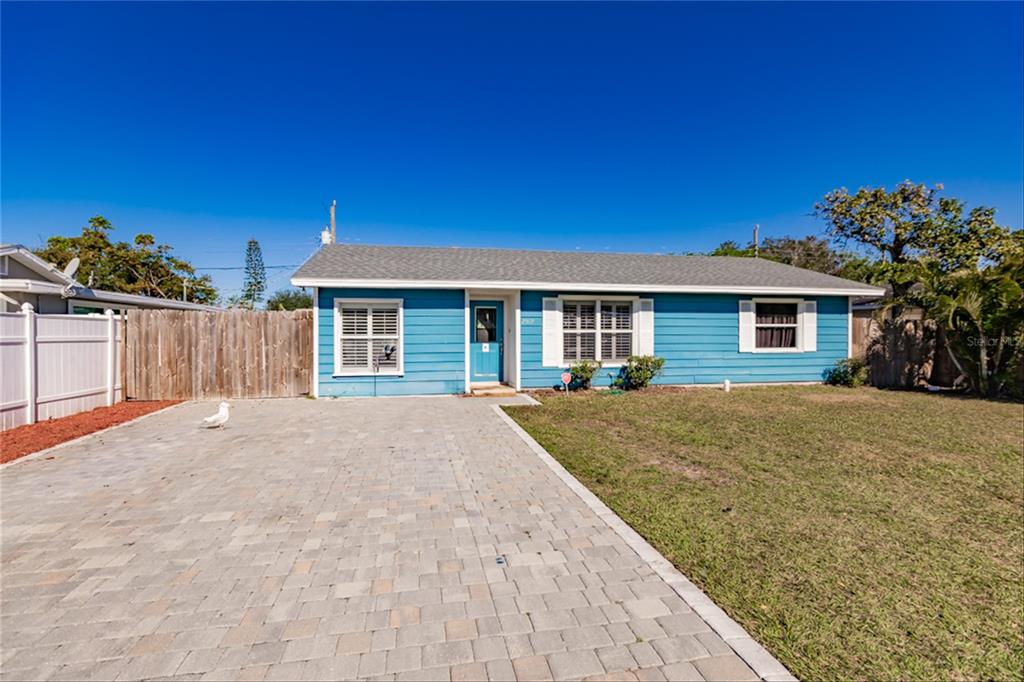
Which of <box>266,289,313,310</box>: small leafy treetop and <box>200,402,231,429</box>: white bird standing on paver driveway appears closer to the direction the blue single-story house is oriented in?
the white bird standing on paver driveway

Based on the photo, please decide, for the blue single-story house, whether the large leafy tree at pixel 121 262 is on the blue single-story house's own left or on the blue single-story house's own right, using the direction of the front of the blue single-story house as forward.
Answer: on the blue single-story house's own right

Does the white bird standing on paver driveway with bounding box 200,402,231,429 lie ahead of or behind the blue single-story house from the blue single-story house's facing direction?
ahead

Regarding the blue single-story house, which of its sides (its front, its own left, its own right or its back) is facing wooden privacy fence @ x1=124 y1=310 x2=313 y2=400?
right

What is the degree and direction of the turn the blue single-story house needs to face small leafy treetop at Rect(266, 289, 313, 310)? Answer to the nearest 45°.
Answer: approximately 135° to its right

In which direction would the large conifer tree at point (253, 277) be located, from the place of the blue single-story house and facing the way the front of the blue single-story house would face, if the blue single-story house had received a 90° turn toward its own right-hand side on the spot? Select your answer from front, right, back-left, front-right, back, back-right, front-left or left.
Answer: front-right

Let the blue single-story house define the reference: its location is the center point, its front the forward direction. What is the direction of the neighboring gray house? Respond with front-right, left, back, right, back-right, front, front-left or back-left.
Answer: right

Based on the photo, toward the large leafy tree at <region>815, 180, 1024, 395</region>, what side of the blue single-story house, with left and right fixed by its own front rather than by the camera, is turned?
left

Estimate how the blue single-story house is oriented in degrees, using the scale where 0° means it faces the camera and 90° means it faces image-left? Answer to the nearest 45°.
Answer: approximately 0°

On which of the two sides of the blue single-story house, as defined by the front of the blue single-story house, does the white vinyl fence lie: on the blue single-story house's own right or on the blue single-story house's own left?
on the blue single-story house's own right

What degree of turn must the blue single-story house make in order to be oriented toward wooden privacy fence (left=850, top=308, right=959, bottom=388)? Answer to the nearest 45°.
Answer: approximately 90° to its left
